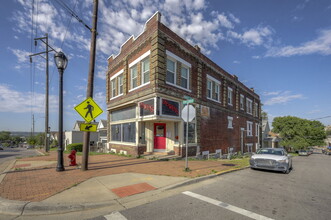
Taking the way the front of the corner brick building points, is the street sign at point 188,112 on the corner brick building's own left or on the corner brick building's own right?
on the corner brick building's own left

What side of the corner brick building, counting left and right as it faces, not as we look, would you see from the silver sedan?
left

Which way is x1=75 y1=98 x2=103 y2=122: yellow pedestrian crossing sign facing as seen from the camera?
toward the camera

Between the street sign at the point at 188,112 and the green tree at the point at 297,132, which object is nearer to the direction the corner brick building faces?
the street sign

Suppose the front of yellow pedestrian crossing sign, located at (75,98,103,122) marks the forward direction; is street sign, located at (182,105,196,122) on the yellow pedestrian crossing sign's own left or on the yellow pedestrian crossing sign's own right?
on the yellow pedestrian crossing sign's own left

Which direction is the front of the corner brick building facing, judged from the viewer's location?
facing the viewer and to the left of the viewer
